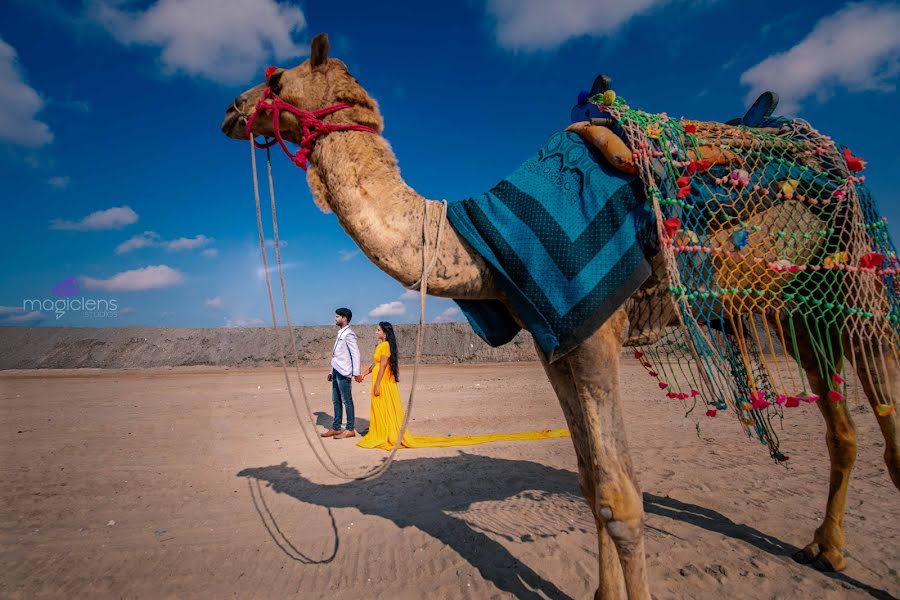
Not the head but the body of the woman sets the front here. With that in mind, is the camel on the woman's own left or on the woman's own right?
on the woman's own left

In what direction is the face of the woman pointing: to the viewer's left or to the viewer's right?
to the viewer's left

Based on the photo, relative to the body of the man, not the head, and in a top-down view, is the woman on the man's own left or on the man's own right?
on the man's own left

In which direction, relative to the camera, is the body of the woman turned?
to the viewer's left
